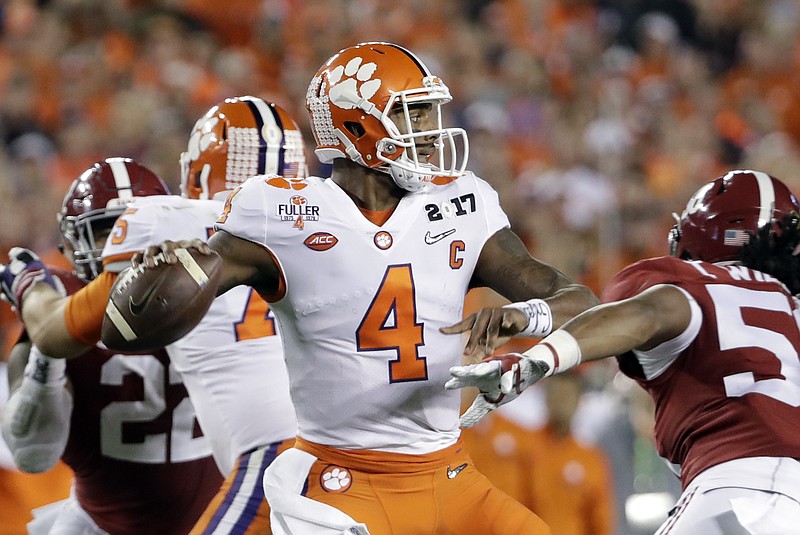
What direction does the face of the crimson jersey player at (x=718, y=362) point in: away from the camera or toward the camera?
away from the camera

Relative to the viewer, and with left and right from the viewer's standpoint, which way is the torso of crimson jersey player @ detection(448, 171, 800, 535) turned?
facing away from the viewer and to the left of the viewer

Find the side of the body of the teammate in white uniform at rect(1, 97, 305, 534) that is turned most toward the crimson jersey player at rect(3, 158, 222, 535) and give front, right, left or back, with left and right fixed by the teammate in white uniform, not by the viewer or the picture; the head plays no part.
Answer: front

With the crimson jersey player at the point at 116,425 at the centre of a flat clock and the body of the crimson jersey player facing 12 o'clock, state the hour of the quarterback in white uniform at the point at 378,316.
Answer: The quarterback in white uniform is roughly at 11 o'clock from the crimson jersey player.

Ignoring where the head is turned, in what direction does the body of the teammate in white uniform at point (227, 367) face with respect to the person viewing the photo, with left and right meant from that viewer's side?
facing away from the viewer and to the left of the viewer

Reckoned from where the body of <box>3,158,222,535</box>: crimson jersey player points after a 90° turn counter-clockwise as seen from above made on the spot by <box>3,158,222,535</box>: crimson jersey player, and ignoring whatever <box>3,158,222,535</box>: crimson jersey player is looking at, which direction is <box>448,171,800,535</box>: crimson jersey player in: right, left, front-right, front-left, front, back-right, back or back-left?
front-right

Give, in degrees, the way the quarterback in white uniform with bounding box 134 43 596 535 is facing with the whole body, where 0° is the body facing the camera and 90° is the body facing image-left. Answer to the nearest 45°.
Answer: approximately 0°

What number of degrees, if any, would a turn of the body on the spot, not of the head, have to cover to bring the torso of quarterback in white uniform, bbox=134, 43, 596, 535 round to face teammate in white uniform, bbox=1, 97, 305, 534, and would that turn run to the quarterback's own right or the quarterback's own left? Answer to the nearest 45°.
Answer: approximately 135° to the quarterback's own right

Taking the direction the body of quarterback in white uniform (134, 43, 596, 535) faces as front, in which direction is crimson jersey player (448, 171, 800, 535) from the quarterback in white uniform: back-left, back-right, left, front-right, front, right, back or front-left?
left

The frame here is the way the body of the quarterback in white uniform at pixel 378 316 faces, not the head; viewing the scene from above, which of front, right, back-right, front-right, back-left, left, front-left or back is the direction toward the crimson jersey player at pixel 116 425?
back-right
